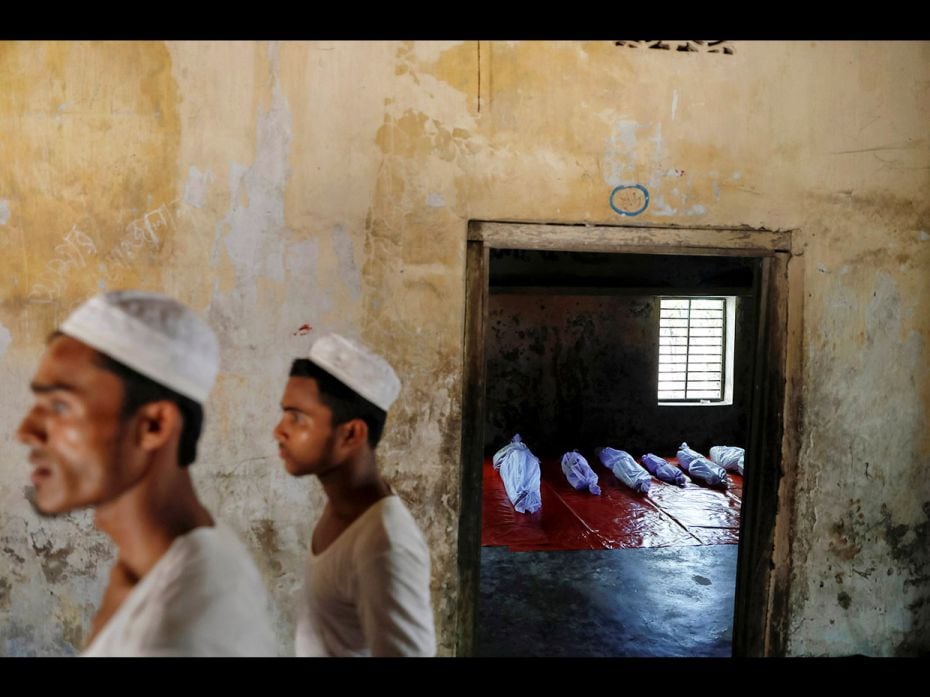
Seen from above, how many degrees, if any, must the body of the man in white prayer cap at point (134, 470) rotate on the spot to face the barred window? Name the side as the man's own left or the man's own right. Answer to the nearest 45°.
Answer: approximately 135° to the man's own right

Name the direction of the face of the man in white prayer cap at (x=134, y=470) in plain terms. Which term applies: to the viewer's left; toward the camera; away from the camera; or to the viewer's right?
to the viewer's left

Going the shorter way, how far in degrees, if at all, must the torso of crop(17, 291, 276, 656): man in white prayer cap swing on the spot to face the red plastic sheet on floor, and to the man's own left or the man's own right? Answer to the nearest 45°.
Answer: approximately 135° to the man's own right

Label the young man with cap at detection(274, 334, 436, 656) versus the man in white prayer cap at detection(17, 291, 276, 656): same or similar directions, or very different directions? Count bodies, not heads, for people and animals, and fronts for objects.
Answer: same or similar directions

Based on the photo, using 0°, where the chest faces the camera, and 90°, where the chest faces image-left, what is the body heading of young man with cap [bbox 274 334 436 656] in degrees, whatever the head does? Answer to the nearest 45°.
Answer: approximately 90°

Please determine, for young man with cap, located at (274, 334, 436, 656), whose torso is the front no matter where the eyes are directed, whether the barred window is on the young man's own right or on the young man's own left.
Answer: on the young man's own right

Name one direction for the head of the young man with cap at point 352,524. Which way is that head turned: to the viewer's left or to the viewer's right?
to the viewer's left

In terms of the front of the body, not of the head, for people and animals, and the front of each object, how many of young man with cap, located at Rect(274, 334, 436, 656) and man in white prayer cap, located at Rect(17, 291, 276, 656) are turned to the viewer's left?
2

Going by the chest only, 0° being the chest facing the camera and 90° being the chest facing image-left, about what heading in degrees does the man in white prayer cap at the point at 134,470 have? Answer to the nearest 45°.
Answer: approximately 90°
